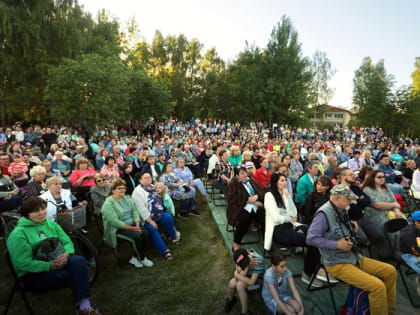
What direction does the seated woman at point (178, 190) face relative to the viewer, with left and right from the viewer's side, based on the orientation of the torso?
facing the viewer and to the right of the viewer

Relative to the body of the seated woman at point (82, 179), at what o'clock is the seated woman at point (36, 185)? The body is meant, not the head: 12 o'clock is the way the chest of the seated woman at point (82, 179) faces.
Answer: the seated woman at point (36, 185) is roughly at 3 o'clock from the seated woman at point (82, 179).

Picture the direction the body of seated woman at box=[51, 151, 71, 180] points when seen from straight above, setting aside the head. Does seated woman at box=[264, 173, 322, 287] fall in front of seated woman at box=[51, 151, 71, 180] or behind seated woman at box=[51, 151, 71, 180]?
in front

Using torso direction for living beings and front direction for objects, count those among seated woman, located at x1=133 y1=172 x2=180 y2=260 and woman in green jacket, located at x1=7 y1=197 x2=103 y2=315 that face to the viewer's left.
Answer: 0

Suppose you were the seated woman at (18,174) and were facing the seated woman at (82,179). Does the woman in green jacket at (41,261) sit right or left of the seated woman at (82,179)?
right

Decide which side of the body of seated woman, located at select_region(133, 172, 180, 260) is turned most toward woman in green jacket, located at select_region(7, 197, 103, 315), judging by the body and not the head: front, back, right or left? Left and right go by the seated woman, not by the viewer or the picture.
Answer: right

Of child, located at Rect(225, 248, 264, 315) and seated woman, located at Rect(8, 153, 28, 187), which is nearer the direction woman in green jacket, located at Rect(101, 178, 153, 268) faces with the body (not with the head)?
the child

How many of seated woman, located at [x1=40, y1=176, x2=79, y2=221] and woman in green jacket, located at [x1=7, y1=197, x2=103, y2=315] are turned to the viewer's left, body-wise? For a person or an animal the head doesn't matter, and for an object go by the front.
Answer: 0

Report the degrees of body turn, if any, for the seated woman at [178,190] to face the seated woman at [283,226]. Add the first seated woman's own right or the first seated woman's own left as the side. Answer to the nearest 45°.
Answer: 0° — they already face them

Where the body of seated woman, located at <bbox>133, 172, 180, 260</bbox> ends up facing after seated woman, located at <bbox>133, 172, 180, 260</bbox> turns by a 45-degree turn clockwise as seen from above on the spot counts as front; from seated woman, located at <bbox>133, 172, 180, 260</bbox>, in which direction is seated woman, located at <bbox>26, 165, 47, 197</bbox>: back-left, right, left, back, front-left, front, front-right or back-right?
right

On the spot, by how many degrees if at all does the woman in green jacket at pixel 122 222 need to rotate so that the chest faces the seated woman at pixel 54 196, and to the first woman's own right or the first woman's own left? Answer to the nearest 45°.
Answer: approximately 135° to the first woman's own right
